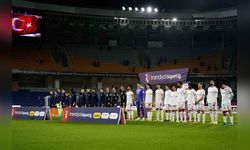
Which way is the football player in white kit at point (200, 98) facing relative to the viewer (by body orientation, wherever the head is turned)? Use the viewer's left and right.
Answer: facing the viewer and to the left of the viewer

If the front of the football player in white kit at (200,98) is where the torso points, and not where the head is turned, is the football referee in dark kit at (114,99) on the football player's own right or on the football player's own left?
on the football player's own right

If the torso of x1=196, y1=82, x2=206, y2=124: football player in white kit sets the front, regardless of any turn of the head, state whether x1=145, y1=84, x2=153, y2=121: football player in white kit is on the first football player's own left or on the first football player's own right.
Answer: on the first football player's own right
